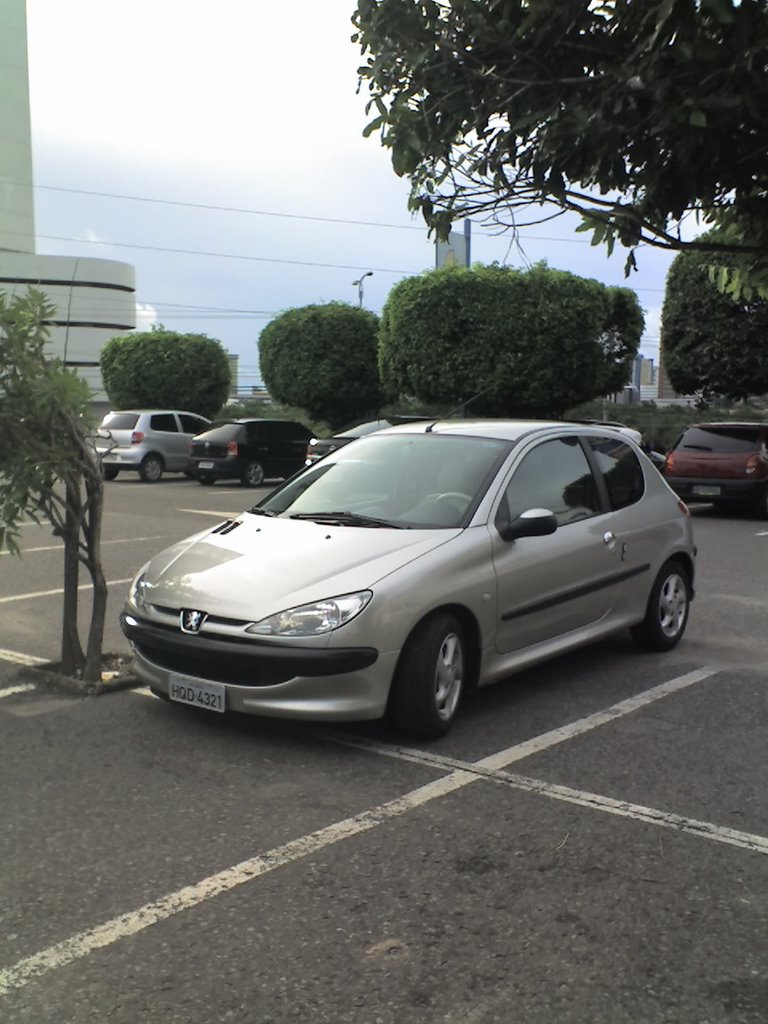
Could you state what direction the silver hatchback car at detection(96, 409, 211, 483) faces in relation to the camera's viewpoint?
facing away from the viewer and to the right of the viewer

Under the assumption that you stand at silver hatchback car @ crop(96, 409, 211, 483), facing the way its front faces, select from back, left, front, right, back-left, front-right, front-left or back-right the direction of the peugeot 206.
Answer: back-right

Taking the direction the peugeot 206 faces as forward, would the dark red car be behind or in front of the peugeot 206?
behind

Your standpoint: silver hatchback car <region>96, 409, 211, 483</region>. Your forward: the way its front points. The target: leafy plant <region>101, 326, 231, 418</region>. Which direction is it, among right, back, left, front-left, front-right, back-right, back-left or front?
front-left

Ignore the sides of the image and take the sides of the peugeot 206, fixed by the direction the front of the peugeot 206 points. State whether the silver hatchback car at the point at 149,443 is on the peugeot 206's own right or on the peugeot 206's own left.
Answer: on the peugeot 206's own right

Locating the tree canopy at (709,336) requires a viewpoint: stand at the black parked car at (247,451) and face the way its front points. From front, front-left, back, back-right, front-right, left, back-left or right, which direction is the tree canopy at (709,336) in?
front-right

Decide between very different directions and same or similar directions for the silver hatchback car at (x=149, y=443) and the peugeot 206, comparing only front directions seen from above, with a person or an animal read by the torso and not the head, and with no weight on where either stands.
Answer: very different directions

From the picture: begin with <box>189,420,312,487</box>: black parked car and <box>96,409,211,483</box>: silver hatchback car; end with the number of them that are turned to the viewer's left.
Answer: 0

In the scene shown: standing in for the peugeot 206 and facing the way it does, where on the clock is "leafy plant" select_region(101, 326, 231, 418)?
The leafy plant is roughly at 4 o'clock from the peugeot 206.

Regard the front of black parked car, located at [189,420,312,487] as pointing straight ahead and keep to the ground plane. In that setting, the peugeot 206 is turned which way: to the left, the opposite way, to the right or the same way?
the opposite way
